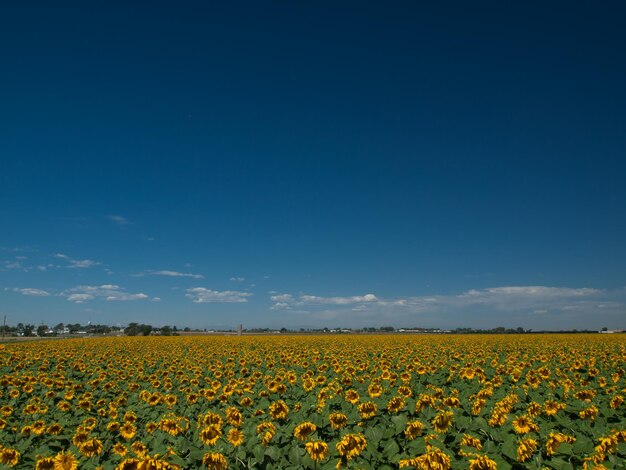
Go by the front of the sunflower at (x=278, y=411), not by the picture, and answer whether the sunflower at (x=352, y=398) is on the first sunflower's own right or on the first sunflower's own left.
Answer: on the first sunflower's own left

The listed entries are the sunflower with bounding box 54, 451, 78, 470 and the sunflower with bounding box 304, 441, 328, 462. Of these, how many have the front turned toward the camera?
2

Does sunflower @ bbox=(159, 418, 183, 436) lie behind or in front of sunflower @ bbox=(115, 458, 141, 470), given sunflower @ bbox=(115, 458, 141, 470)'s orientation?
behind

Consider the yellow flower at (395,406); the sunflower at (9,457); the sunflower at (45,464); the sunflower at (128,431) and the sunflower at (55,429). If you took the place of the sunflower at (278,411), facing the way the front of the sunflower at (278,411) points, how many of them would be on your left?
1

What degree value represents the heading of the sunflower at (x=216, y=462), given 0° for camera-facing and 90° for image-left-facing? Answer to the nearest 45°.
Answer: approximately 0°

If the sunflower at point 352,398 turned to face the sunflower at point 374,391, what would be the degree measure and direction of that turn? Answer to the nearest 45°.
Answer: approximately 135° to its left

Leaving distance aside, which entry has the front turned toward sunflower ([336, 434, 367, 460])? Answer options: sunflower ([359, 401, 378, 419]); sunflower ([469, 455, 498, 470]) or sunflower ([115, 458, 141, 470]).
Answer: sunflower ([359, 401, 378, 419])

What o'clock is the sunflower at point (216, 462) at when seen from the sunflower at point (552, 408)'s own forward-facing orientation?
the sunflower at point (216, 462) is roughly at 1 o'clock from the sunflower at point (552, 408).

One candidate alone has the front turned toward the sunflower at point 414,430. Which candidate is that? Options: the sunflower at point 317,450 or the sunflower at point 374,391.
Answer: the sunflower at point 374,391

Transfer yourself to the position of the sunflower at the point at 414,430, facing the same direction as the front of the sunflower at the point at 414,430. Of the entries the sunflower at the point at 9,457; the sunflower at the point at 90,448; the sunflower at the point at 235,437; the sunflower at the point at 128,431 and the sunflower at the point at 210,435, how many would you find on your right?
5

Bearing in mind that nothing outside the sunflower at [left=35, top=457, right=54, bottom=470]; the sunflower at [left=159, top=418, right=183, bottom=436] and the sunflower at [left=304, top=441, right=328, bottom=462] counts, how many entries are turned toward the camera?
3

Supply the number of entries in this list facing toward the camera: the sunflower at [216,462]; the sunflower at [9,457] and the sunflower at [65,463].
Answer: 3

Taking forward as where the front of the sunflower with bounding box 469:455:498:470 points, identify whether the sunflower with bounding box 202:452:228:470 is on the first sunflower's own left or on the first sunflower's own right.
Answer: on the first sunflower's own right

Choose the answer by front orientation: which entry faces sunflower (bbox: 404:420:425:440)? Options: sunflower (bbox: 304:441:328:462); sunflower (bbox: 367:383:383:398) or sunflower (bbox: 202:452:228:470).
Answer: sunflower (bbox: 367:383:383:398)
